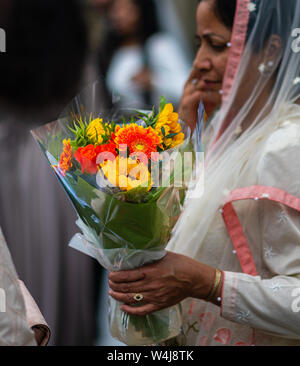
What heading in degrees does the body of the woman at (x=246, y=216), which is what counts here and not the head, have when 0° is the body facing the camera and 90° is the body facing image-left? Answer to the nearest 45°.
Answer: approximately 90°

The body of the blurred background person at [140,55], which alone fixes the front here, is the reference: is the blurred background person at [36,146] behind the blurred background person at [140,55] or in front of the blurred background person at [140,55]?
in front

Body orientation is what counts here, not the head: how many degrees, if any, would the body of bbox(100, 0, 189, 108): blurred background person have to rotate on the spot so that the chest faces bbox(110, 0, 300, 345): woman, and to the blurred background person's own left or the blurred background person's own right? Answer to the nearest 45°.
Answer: approximately 45° to the blurred background person's own left

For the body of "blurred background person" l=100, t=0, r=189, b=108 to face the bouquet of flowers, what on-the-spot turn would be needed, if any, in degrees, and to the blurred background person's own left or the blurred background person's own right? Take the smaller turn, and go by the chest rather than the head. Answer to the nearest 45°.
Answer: approximately 45° to the blurred background person's own left

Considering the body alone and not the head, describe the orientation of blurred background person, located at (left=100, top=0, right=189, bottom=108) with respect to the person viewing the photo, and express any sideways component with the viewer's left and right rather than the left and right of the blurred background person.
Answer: facing the viewer and to the left of the viewer

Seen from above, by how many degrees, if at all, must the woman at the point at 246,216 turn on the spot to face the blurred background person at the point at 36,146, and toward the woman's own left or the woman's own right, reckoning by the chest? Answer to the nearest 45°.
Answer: approximately 45° to the woman's own right

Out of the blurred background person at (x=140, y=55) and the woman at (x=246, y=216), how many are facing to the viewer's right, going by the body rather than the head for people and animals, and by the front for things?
0

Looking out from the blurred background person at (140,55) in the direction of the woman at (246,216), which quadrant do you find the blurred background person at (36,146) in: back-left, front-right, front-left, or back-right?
front-right
